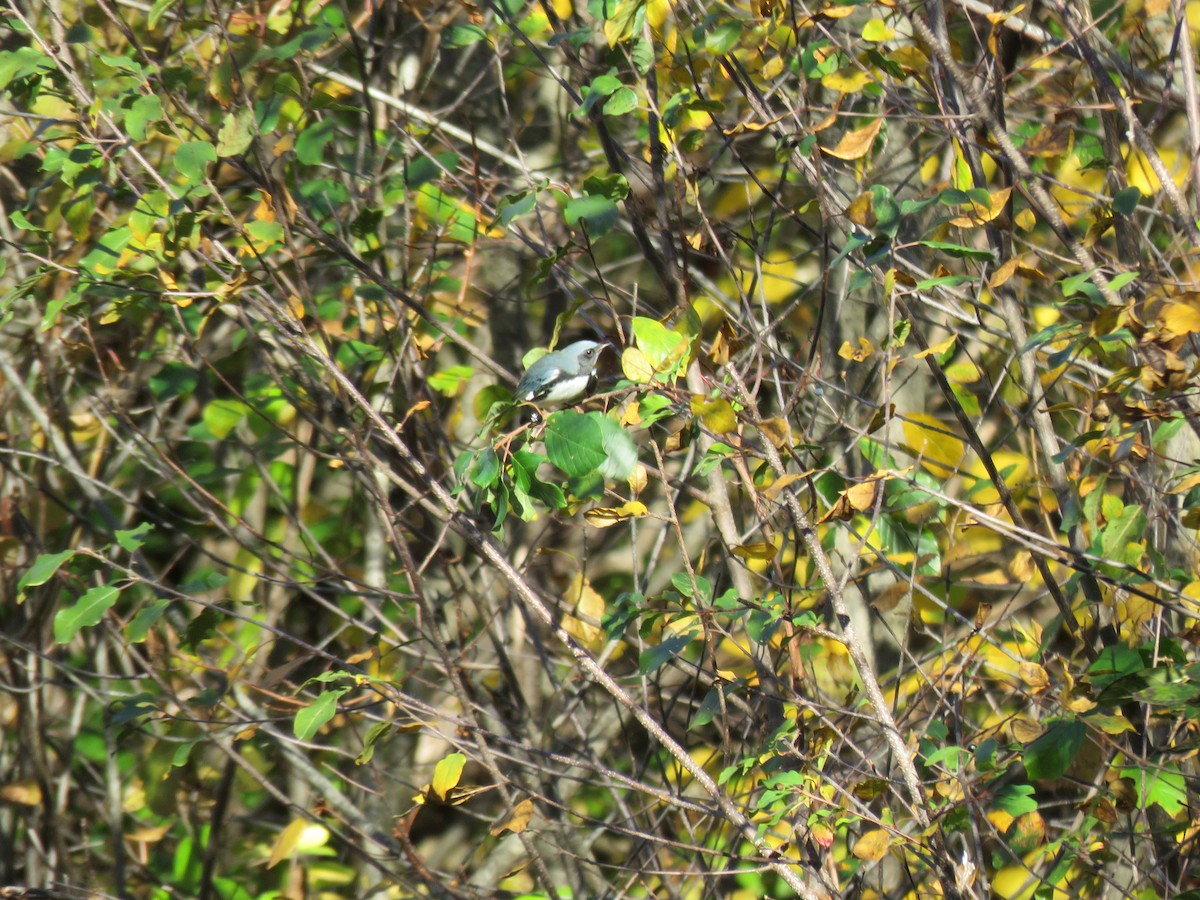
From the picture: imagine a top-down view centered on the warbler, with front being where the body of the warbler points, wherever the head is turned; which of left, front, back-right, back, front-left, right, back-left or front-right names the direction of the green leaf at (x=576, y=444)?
right

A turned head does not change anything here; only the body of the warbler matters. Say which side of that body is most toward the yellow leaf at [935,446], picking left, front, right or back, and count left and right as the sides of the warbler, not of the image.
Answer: front

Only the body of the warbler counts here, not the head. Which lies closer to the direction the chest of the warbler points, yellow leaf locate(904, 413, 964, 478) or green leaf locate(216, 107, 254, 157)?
the yellow leaf

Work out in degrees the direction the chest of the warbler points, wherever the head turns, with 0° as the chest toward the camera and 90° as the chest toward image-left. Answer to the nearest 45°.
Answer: approximately 270°
